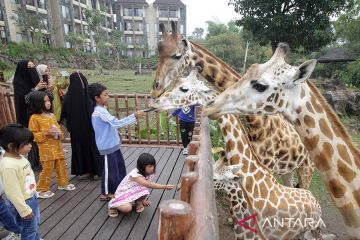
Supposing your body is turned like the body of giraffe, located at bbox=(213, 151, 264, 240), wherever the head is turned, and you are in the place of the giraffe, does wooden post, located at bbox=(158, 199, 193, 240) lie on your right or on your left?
on your left

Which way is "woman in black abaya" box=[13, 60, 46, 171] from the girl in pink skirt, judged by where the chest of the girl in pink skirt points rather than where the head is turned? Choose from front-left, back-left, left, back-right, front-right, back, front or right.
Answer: back-left

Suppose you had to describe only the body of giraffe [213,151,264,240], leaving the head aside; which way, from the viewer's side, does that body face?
to the viewer's left

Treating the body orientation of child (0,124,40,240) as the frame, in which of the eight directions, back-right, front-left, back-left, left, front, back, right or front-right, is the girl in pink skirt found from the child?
front

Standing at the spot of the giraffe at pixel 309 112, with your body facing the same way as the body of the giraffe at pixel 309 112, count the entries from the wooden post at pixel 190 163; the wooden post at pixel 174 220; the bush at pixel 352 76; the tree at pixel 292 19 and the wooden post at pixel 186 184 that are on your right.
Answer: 2

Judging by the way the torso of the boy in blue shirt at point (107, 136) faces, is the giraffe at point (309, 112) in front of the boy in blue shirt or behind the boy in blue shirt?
in front

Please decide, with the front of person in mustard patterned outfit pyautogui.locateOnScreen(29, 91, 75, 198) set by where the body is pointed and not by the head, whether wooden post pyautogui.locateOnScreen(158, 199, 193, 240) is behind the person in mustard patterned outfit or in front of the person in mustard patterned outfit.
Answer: in front

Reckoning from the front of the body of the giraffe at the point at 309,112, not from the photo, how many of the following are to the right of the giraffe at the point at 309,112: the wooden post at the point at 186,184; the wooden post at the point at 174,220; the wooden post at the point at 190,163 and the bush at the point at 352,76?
1

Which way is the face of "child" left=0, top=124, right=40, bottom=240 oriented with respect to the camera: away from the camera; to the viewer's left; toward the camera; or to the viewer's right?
to the viewer's right

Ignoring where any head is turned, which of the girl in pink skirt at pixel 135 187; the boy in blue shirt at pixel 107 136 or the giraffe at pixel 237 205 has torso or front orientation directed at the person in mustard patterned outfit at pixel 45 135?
the giraffe

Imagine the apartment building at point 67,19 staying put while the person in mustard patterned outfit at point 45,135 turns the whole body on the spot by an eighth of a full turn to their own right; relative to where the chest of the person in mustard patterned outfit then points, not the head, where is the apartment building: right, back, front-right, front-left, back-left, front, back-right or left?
back

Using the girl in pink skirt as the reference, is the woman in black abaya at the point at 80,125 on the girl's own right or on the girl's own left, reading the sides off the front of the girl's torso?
on the girl's own left

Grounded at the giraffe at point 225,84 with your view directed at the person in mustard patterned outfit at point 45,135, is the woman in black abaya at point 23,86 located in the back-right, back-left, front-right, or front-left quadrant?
front-right

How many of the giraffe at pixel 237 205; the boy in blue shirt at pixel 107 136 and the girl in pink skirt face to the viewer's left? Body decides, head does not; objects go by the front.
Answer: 1

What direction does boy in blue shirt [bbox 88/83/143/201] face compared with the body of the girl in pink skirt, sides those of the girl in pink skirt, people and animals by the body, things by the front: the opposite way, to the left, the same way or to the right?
the same way

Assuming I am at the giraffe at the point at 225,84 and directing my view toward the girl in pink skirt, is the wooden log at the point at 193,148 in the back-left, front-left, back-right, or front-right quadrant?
front-left

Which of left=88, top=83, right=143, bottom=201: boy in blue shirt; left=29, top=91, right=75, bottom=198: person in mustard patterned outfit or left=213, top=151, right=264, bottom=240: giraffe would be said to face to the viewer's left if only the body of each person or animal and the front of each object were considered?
the giraffe

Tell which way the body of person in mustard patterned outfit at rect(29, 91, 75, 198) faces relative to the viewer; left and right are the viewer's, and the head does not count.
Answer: facing the viewer and to the right of the viewer

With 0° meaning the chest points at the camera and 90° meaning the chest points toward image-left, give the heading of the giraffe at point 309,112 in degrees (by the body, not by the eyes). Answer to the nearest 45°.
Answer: approximately 90°

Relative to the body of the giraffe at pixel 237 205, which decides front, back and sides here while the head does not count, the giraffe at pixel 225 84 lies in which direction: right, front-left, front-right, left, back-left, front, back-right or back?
right
